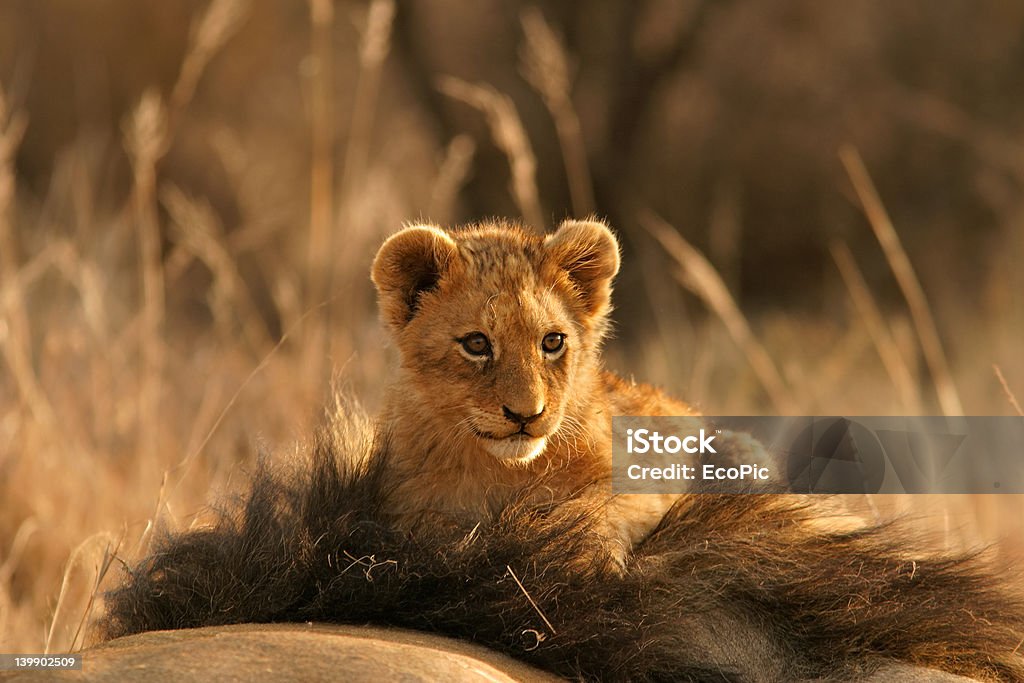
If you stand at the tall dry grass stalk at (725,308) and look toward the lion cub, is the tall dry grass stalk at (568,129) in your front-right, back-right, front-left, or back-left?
back-right

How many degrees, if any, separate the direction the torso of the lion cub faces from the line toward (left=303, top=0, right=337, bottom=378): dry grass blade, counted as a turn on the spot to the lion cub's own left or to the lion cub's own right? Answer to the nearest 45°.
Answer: approximately 135° to the lion cub's own right

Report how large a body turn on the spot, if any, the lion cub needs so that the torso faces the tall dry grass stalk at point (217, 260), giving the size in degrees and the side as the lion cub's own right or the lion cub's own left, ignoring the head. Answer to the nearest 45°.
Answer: approximately 90° to the lion cub's own right

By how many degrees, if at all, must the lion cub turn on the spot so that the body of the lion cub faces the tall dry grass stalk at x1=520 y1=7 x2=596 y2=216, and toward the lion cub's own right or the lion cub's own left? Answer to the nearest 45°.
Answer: approximately 135° to the lion cub's own right

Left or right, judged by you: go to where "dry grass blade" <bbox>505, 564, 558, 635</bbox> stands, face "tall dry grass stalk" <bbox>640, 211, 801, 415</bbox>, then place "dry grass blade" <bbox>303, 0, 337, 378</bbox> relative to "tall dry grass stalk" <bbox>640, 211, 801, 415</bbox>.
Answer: left

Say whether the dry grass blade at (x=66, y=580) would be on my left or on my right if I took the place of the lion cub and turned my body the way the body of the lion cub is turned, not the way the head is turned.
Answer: on my right

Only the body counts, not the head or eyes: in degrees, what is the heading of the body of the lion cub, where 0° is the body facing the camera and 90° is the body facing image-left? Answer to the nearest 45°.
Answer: approximately 45°

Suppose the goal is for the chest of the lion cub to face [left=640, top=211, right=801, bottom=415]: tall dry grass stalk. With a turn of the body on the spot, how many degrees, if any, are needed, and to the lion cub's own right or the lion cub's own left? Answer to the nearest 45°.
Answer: approximately 135° to the lion cub's own right
